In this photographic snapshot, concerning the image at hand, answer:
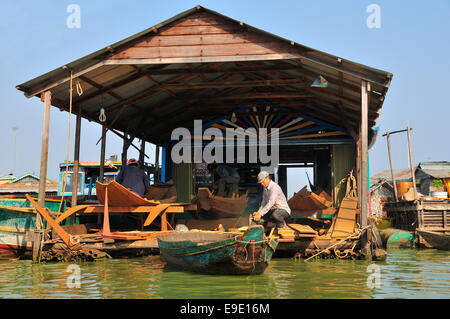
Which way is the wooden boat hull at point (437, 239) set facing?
to the viewer's left

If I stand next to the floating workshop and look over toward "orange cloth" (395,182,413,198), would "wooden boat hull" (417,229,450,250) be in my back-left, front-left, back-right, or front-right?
front-right

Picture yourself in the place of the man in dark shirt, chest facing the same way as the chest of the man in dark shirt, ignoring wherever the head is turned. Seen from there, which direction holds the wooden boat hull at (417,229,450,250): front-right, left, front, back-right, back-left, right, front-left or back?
right

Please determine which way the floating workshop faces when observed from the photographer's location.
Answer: facing the viewer

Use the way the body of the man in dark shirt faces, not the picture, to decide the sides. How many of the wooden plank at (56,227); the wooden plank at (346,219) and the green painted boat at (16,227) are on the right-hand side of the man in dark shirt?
1

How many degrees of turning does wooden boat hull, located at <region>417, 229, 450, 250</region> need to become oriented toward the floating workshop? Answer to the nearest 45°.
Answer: approximately 45° to its left

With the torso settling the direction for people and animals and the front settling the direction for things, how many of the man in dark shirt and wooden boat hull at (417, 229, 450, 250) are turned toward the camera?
0

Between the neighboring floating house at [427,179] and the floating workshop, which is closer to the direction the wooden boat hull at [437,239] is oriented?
the floating workshop

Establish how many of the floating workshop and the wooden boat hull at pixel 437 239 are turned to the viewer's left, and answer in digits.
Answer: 1

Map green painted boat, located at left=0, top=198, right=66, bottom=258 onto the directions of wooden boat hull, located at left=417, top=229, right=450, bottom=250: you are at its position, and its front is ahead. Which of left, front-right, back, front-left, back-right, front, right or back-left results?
front-left

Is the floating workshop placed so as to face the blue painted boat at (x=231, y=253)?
yes

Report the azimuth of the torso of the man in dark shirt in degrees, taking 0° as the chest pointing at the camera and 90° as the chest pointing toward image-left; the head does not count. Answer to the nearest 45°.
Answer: approximately 180°
